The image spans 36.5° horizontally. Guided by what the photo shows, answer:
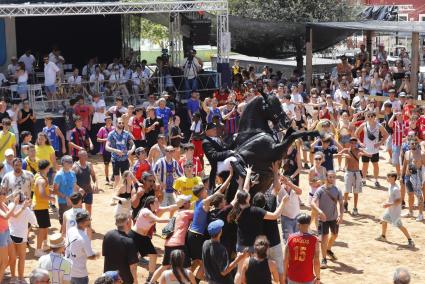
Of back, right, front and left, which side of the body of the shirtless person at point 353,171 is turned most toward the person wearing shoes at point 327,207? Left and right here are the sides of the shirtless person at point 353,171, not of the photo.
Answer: front

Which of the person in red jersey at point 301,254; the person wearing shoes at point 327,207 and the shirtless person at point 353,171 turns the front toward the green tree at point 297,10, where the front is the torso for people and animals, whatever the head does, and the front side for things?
the person in red jersey at point 301,254

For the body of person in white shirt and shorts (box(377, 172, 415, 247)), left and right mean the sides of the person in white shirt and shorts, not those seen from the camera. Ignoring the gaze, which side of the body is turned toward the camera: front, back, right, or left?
left

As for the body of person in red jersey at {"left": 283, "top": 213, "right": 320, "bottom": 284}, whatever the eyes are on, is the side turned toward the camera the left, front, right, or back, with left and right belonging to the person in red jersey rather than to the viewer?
back

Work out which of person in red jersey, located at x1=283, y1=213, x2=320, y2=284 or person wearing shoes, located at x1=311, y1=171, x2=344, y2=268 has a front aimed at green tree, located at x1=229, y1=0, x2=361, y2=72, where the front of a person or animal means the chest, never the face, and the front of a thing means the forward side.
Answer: person in red jersey, located at x1=283, y1=213, x2=320, y2=284

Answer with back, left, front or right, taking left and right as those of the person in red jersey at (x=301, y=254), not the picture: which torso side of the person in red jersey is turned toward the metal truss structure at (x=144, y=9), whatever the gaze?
front

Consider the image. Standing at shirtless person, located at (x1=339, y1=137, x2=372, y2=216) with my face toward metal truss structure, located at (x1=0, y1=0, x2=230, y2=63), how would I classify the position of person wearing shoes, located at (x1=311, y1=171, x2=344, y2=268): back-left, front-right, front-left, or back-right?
back-left

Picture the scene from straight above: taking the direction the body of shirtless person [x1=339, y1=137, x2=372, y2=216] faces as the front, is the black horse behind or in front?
in front

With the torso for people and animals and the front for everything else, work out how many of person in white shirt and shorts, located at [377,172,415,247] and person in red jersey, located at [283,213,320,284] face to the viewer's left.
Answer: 1

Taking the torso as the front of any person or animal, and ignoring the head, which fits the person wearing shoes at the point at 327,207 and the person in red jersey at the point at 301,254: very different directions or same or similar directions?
very different directions

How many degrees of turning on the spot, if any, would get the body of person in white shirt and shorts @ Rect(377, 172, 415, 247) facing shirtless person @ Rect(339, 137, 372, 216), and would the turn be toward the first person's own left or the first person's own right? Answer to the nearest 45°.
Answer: approximately 45° to the first person's own right

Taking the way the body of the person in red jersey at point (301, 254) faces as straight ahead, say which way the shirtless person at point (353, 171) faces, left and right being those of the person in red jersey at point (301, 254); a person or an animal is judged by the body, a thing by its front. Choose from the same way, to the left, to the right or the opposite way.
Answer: the opposite way

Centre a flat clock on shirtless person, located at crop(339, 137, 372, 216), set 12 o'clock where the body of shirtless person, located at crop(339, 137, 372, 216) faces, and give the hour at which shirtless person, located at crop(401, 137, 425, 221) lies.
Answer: shirtless person, located at crop(401, 137, 425, 221) is roughly at 9 o'clock from shirtless person, located at crop(339, 137, 372, 216).

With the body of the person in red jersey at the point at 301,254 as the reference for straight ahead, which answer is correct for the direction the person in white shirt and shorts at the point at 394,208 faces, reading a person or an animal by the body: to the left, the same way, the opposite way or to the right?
to the left
